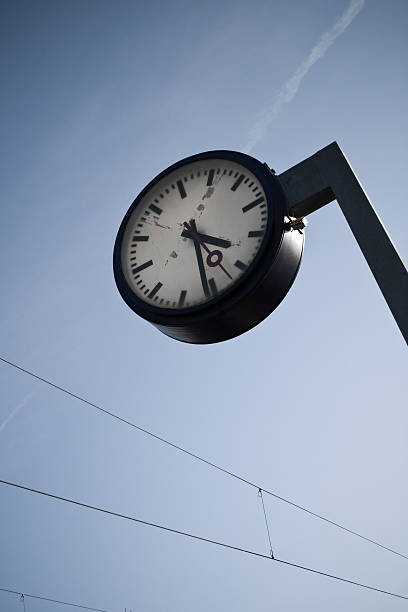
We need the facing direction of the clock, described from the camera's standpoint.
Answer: facing the viewer and to the left of the viewer
